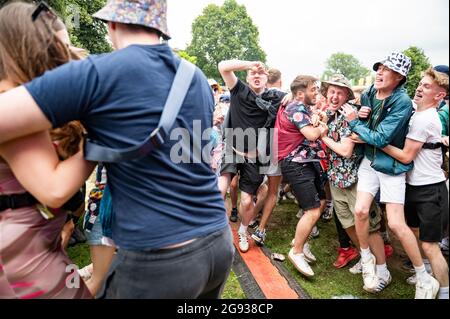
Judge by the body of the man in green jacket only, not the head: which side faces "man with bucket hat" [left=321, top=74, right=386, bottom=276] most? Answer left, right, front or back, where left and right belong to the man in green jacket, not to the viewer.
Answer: right

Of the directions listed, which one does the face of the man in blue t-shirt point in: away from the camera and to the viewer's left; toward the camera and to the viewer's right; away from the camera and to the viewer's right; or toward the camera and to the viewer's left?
away from the camera and to the viewer's left

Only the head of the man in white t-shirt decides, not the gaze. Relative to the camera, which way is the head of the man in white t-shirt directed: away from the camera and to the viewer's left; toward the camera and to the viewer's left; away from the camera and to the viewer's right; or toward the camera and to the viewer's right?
toward the camera and to the viewer's left

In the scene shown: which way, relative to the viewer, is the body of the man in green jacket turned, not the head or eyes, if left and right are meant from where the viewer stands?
facing the viewer and to the left of the viewer

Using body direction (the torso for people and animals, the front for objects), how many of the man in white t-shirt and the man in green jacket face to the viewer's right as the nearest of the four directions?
0

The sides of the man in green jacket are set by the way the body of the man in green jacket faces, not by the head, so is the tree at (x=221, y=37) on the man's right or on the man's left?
on the man's right

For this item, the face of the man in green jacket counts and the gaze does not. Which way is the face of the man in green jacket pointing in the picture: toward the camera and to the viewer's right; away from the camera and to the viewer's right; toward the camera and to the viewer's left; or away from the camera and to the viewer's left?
toward the camera and to the viewer's left

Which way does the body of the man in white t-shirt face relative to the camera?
to the viewer's left
